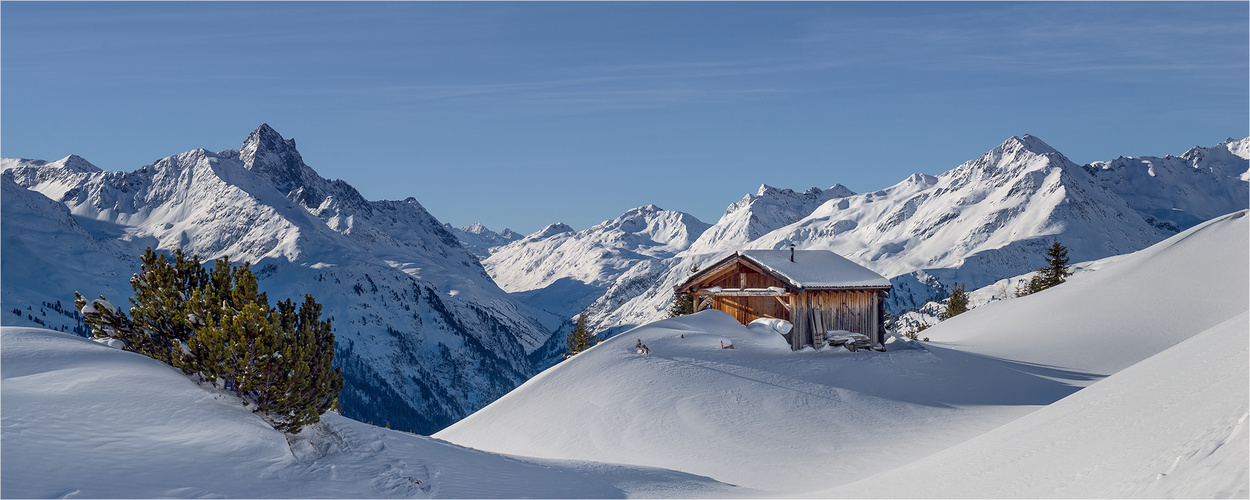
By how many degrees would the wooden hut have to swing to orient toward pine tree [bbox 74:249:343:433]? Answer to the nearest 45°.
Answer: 0° — it already faces it

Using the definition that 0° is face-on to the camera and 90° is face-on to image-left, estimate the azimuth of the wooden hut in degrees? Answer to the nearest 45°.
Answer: approximately 45°
